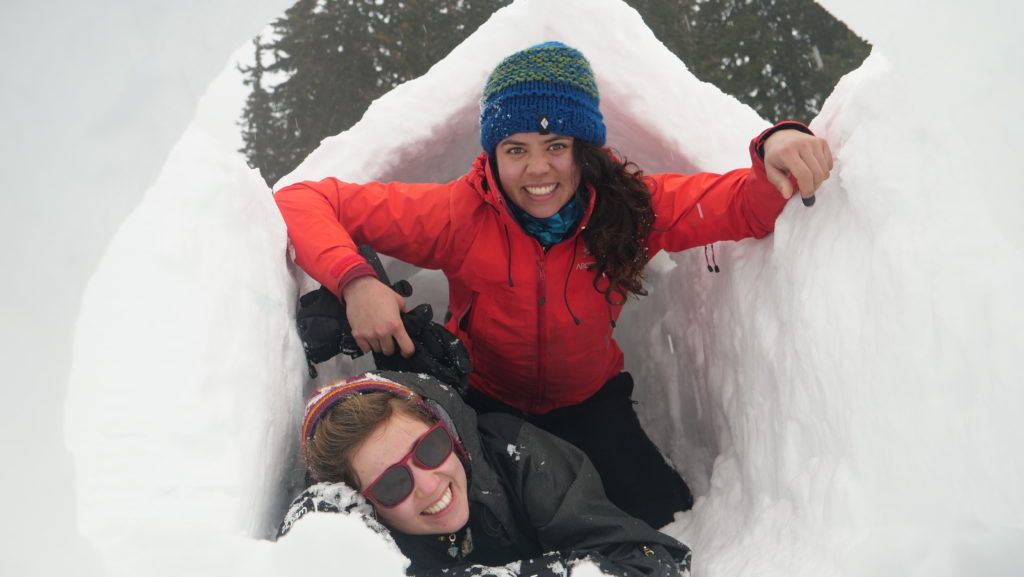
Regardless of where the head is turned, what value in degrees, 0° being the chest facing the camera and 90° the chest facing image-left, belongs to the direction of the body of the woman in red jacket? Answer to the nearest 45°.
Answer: approximately 0°

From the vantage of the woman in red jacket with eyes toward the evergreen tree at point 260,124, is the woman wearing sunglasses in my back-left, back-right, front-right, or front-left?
back-left

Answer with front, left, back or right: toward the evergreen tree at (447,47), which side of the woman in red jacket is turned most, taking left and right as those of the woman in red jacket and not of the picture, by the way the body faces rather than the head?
back
